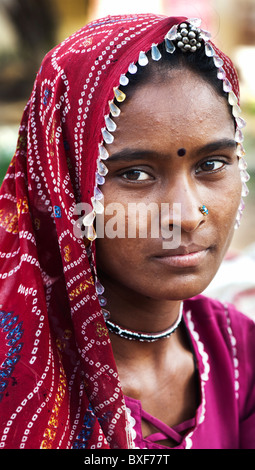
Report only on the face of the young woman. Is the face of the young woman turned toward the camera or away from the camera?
toward the camera

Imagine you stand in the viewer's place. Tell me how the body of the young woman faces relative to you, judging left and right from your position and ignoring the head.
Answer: facing the viewer and to the right of the viewer
